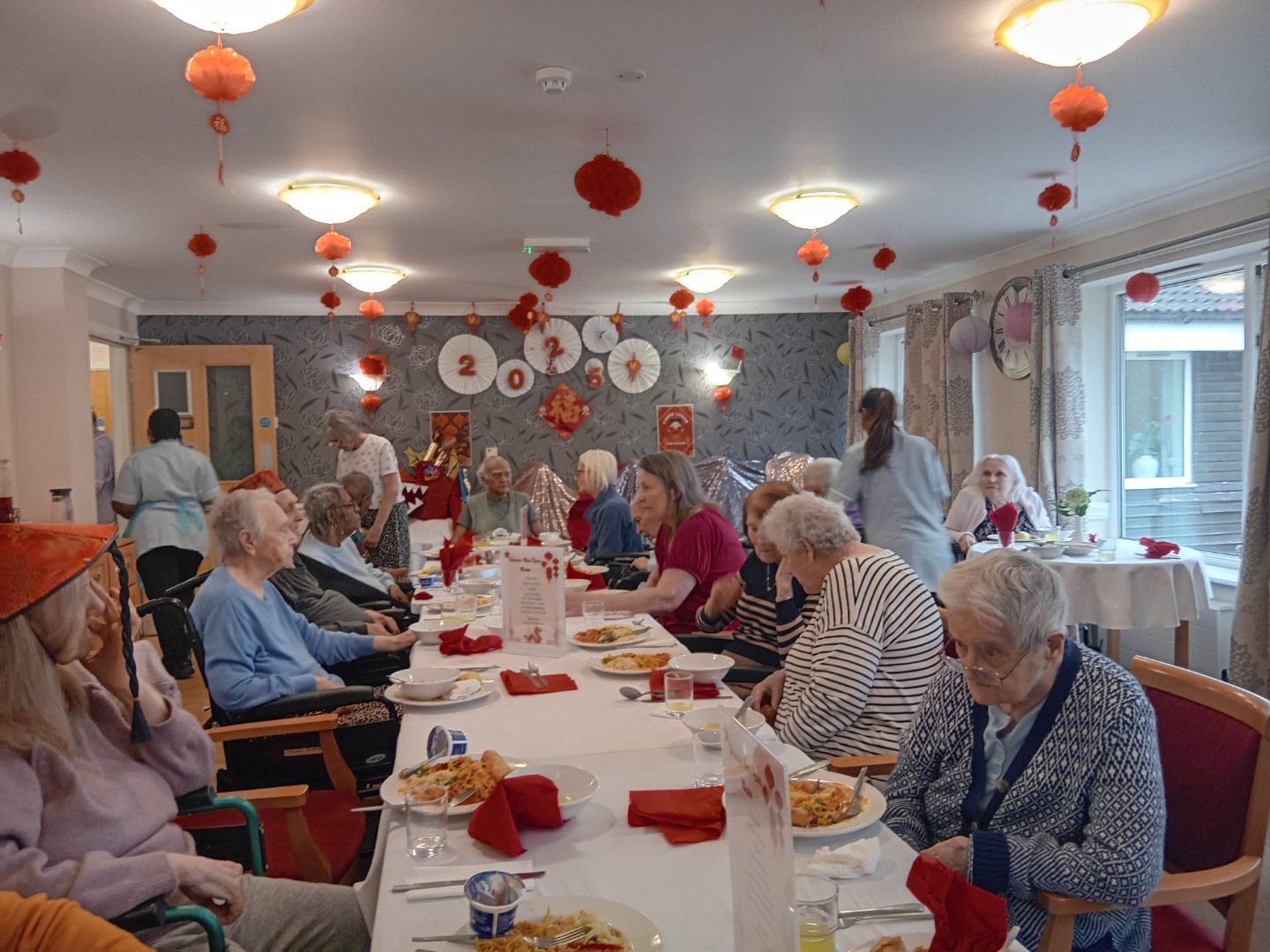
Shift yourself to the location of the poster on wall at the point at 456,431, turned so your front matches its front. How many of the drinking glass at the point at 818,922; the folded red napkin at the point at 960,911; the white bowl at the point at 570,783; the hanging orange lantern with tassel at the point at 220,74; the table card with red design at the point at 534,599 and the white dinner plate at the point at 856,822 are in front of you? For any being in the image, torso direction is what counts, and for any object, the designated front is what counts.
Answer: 6

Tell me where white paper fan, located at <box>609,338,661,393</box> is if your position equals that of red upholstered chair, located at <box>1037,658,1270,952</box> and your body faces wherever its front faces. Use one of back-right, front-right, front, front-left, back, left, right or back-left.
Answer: right

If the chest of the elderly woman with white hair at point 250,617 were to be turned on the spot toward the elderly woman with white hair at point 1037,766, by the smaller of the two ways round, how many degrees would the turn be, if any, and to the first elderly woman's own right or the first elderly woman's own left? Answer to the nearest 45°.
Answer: approximately 45° to the first elderly woman's own right

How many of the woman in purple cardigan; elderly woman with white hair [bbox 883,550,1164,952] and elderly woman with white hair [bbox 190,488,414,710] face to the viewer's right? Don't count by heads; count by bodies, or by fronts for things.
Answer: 2

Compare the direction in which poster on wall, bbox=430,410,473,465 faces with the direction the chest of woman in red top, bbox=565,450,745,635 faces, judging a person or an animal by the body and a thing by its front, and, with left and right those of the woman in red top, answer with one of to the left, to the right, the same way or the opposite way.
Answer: to the left

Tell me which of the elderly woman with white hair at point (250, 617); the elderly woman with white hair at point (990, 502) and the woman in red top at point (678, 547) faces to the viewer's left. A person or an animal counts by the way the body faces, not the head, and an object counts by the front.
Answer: the woman in red top

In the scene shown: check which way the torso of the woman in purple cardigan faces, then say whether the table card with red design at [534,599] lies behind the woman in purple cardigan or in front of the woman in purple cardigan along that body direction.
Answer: in front

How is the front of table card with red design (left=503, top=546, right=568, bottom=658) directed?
toward the camera

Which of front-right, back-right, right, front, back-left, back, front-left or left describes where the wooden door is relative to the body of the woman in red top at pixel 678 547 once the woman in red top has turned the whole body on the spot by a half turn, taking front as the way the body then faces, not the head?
back-left

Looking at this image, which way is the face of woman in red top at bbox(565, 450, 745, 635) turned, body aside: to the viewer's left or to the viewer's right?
to the viewer's left

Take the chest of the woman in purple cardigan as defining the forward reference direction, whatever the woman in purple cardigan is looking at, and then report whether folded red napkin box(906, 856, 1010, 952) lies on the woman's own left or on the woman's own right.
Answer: on the woman's own right

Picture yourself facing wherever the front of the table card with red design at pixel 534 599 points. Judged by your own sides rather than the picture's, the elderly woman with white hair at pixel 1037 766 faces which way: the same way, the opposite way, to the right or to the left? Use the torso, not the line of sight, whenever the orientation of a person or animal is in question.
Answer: to the right

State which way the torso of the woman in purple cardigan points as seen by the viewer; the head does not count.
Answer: to the viewer's right

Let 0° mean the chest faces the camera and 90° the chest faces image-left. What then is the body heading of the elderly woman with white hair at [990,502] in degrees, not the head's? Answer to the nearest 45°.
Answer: approximately 0°

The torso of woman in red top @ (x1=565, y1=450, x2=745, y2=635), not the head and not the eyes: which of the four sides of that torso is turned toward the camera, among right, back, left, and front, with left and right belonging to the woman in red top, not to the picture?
left

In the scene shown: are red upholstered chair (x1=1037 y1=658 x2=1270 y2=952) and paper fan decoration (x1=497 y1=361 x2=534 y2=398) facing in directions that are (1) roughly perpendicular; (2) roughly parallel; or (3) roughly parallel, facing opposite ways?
roughly perpendicular

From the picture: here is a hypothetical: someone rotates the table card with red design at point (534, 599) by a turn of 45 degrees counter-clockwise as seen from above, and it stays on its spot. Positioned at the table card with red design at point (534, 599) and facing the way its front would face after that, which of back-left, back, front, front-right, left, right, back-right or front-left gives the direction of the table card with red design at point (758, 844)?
front-right

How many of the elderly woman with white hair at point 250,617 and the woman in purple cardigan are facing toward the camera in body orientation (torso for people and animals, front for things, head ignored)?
0

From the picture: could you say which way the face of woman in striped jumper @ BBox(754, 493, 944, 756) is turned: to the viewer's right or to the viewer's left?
to the viewer's left
